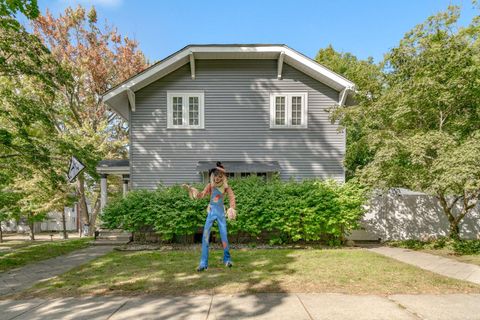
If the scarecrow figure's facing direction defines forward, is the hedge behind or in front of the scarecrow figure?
behind

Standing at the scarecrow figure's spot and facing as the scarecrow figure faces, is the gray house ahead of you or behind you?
behind

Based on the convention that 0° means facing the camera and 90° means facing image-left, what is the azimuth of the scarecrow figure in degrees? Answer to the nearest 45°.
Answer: approximately 0°
